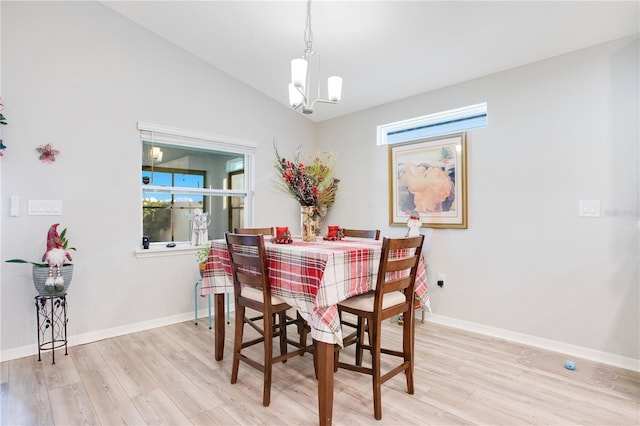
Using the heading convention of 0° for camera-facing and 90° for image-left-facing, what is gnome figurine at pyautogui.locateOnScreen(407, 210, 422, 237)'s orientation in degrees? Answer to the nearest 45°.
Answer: approximately 0°

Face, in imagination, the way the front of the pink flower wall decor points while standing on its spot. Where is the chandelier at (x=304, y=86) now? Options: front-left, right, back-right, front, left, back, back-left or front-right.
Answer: front-left

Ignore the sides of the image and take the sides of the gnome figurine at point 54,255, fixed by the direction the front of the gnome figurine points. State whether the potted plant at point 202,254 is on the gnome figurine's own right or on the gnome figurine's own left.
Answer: on the gnome figurine's own left

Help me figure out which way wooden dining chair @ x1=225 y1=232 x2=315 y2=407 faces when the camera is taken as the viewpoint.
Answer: facing away from the viewer and to the right of the viewer

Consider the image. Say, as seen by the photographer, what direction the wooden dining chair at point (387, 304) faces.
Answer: facing away from the viewer and to the left of the viewer

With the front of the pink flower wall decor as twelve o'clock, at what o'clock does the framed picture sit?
The framed picture is roughly at 10 o'clock from the pink flower wall decor.

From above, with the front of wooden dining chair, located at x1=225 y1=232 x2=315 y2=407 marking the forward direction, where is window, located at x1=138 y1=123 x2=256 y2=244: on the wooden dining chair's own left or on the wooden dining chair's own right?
on the wooden dining chair's own left

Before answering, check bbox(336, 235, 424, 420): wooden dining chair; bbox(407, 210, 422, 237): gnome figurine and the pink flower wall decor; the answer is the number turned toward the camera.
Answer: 2

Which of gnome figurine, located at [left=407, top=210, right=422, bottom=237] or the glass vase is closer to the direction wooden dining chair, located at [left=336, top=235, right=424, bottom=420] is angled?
the glass vase
